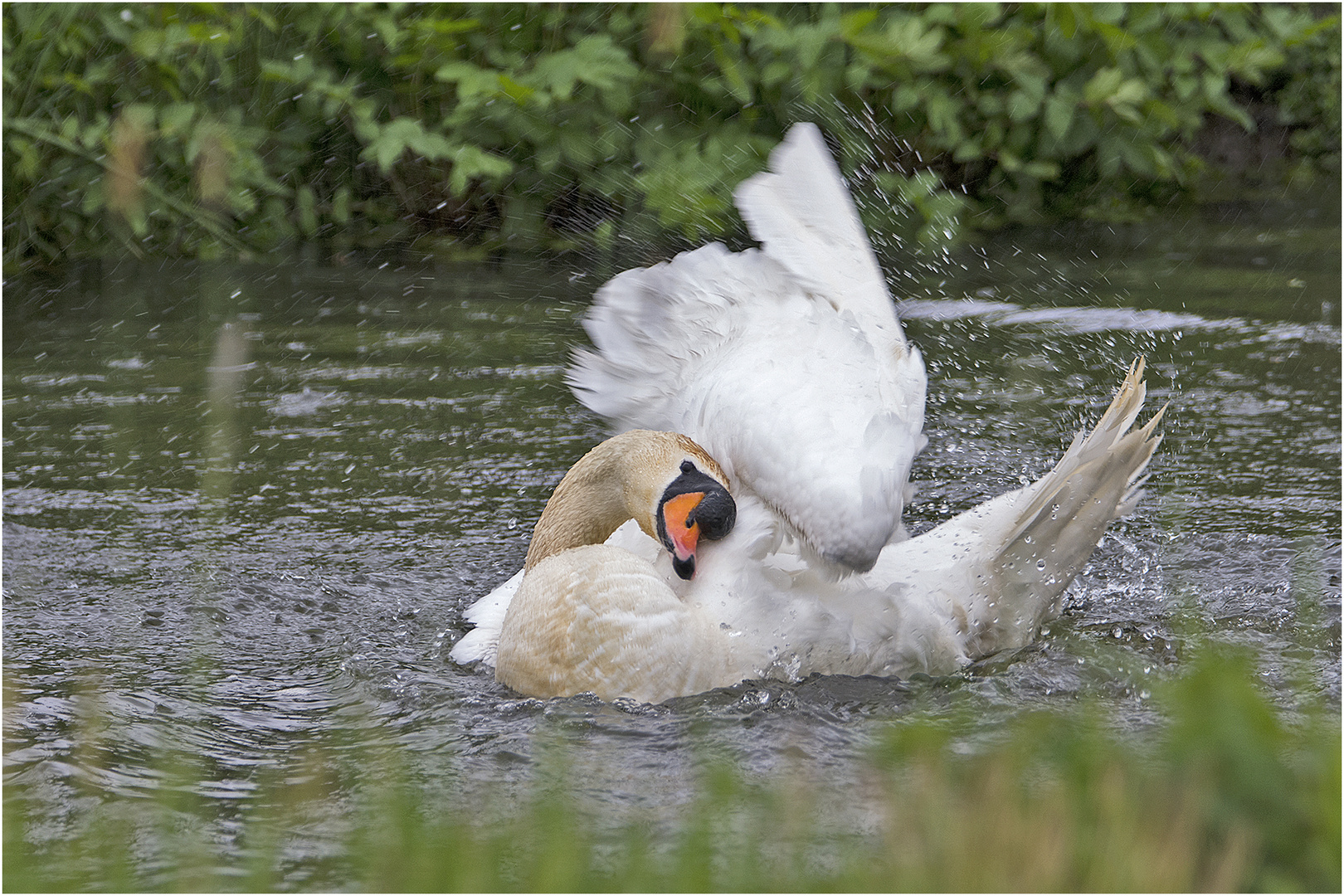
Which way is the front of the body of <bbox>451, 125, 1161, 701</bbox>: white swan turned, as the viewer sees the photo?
to the viewer's left
